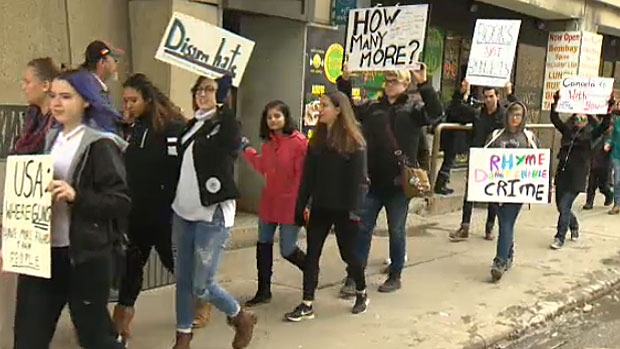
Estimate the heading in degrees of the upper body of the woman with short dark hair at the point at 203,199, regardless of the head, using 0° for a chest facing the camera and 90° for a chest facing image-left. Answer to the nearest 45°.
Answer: approximately 45°

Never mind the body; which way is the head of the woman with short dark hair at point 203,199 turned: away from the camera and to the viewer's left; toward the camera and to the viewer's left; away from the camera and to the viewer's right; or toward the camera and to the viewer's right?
toward the camera and to the viewer's left

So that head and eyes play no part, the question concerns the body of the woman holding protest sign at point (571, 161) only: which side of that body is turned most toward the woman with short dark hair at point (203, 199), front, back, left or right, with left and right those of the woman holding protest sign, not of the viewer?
front

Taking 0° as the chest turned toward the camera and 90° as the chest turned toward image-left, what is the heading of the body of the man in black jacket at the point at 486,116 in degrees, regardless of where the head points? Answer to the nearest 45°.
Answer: approximately 45°

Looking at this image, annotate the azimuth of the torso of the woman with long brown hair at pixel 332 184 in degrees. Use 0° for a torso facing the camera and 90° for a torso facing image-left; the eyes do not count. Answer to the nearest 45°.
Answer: approximately 45°

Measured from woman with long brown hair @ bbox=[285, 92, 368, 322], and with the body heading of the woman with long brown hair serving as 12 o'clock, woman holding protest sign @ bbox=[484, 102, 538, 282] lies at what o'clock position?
The woman holding protest sign is roughly at 6 o'clock from the woman with long brown hair.

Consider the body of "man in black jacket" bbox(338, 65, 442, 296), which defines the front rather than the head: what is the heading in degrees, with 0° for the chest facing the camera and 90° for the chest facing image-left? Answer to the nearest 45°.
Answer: approximately 45°

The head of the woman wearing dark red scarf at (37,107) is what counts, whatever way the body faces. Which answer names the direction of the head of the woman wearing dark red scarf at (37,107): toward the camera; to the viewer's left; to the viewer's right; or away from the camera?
to the viewer's left

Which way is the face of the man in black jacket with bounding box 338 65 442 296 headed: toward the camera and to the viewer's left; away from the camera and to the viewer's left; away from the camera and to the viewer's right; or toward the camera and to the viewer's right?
toward the camera and to the viewer's left

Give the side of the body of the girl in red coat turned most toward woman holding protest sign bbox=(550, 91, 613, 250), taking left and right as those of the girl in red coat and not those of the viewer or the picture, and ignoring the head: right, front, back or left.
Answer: back

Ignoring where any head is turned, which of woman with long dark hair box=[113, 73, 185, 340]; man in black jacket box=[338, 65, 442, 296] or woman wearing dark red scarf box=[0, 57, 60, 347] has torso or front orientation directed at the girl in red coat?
the man in black jacket

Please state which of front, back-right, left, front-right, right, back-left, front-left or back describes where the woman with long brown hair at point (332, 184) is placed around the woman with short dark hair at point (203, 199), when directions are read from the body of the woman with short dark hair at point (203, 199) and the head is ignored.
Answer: back
